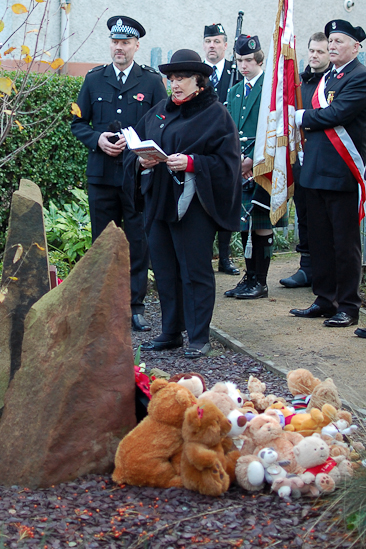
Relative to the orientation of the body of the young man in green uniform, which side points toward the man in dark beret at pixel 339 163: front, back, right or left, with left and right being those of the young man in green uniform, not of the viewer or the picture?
left

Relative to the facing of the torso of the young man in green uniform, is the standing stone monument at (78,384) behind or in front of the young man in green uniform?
in front

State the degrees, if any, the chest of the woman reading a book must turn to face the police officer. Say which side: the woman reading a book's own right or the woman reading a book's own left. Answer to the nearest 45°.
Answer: approximately 90° to the woman reading a book's own right

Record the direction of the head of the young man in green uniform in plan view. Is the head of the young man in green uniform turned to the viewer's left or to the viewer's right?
to the viewer's left

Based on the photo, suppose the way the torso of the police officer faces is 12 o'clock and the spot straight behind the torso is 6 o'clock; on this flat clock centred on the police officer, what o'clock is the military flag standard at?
The military flag standard is roughly at 9 o'clock from the police officer.

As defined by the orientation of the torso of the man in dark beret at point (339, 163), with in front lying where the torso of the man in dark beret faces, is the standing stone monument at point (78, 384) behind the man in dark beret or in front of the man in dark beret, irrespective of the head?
in front

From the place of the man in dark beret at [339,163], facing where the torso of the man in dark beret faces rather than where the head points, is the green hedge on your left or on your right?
on your right

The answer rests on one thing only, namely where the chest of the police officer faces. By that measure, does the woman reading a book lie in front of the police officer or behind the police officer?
in front

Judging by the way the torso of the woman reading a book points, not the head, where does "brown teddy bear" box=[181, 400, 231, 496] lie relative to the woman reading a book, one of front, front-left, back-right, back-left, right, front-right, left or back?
front-left
